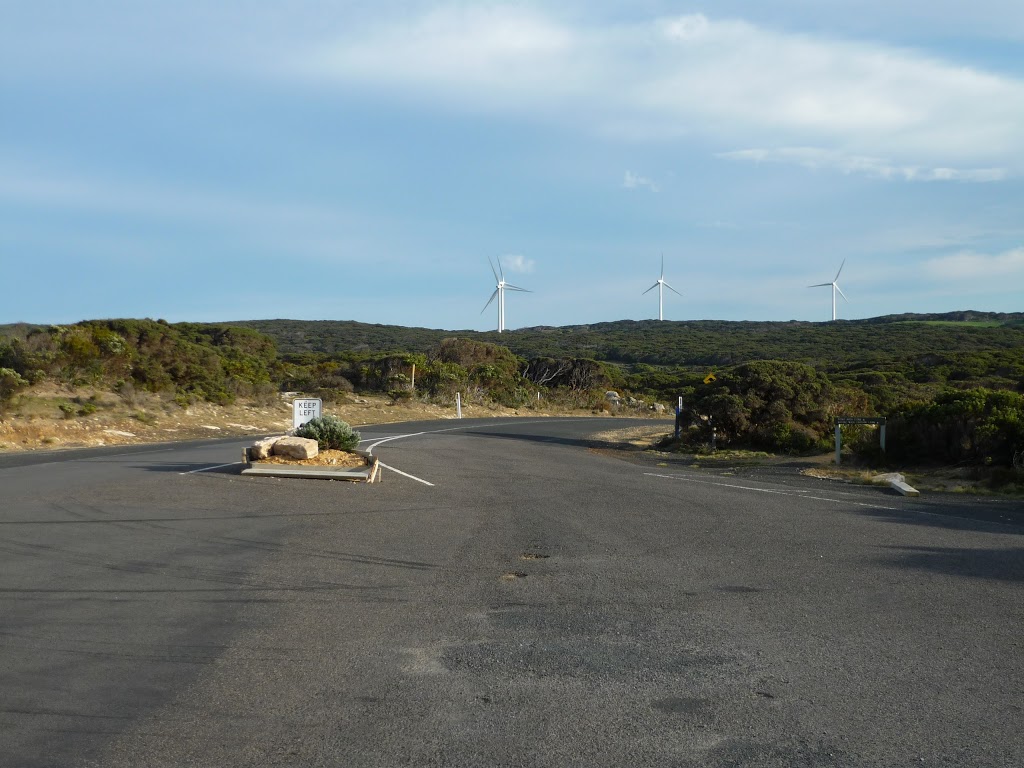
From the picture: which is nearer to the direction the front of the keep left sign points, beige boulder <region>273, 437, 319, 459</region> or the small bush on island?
the beige boulder

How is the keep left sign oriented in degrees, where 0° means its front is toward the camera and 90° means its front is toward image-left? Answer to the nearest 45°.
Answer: approximately 0°

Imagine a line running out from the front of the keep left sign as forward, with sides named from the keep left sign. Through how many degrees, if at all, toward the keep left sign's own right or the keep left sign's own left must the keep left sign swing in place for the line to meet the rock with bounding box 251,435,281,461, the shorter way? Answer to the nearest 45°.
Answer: approximately 45° to the keep left sign's own right

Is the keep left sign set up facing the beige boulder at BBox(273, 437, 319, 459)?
yes
